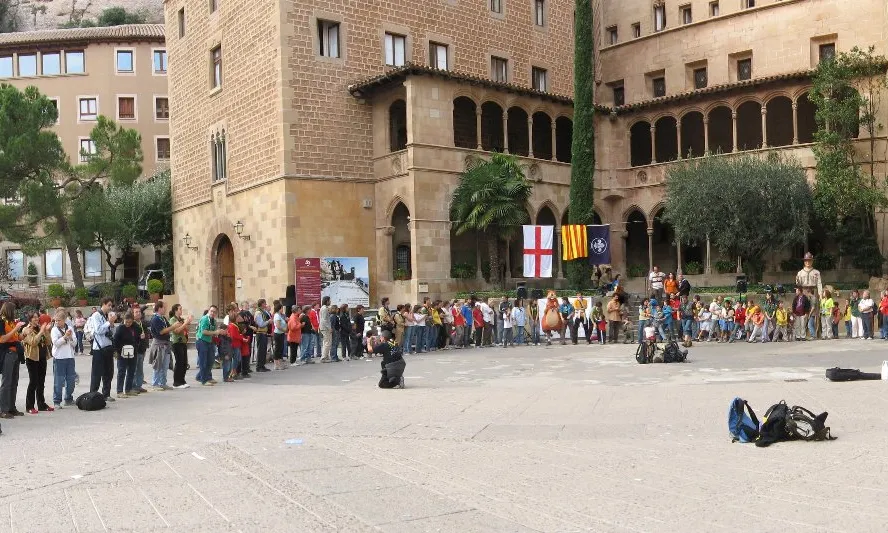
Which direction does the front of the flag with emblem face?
toward the camera

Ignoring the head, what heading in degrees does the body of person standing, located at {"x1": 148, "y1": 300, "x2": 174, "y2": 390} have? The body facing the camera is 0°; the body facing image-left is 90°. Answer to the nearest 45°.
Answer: approximately 270°

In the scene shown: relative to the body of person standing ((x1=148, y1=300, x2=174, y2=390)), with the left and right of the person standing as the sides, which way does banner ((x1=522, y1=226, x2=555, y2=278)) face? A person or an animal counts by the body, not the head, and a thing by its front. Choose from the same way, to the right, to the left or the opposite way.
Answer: to the right

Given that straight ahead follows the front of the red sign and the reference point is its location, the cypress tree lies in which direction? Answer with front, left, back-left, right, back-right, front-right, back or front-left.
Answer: left

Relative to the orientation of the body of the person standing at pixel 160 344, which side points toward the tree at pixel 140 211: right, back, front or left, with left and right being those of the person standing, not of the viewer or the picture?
left

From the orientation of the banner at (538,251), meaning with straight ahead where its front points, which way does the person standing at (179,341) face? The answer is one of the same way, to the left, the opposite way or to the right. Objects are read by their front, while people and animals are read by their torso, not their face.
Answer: to the left

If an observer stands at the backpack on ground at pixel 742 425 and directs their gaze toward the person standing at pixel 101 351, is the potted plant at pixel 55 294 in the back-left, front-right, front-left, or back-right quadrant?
front-right

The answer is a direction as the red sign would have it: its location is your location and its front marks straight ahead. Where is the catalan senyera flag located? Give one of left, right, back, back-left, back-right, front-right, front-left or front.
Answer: left

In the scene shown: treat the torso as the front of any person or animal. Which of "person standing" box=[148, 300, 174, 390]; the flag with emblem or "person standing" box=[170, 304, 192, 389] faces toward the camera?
the flag with emblem

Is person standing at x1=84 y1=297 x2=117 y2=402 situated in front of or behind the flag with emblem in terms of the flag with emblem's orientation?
in front

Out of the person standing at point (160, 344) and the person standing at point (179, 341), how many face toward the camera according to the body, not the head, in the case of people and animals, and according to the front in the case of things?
0

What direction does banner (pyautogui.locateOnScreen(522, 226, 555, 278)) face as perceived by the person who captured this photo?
facing the viewer

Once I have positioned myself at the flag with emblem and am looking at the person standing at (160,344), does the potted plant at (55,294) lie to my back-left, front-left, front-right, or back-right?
front-right

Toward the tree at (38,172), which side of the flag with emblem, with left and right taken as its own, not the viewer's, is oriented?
right

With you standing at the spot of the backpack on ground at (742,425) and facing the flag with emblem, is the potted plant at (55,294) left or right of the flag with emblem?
left

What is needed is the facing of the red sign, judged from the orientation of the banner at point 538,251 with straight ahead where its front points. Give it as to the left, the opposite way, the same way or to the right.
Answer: the same way

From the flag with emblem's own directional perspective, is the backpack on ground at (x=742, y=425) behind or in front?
in front

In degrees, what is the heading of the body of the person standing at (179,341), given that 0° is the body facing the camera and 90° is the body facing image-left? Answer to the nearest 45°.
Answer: approximately 270°

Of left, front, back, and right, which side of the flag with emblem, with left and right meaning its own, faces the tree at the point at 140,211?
right
